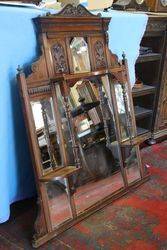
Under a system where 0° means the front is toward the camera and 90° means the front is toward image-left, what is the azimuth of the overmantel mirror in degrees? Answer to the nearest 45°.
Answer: approximately 315°
